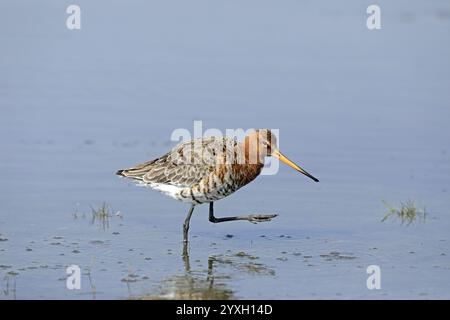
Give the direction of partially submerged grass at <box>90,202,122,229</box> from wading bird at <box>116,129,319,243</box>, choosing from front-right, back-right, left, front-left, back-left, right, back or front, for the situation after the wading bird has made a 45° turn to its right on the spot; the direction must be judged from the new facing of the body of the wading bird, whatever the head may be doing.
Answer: back-right

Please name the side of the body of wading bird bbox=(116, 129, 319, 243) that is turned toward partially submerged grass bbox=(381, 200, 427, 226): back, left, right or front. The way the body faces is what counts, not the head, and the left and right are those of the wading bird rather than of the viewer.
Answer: front

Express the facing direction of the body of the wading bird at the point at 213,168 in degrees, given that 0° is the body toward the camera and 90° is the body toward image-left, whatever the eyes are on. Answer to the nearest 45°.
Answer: approximately 270°
